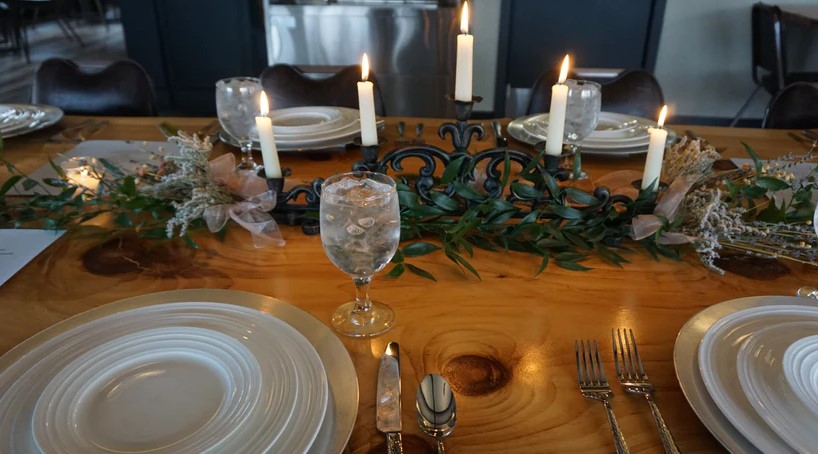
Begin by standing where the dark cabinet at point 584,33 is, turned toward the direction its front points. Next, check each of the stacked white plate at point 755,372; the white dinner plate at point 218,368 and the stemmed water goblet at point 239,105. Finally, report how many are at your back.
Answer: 0

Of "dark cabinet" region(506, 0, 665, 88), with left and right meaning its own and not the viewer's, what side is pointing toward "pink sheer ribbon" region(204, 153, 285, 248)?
front

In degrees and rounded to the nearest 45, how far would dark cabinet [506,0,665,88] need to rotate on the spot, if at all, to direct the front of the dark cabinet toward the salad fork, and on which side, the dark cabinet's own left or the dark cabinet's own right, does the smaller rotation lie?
0° — it already faces it

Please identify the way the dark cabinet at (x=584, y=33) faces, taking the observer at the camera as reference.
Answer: facing the viewer

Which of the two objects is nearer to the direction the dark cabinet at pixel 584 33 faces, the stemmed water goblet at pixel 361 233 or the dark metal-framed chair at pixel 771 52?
the stemmed water goblet

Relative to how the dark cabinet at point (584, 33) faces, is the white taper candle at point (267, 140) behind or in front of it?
in front

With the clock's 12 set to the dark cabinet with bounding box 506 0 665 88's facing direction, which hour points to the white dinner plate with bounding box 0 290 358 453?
The white dinner plate is roughly at 12 o'clock from the dark cabinet.

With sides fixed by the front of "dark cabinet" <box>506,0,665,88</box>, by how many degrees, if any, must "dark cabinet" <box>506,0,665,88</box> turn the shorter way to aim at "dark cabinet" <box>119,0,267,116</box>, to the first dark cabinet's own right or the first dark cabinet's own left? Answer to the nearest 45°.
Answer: approximately 90° to the first dark cabinet's own right

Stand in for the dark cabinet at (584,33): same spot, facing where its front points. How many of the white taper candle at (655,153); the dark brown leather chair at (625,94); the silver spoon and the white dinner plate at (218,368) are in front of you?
4

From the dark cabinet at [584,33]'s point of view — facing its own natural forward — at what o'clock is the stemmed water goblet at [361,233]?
The stemmed water goblet is roughly at 12 o'clock from the dark cabinet.

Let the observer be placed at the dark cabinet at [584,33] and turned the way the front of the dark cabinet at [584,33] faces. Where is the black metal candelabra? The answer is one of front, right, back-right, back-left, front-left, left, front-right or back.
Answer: front

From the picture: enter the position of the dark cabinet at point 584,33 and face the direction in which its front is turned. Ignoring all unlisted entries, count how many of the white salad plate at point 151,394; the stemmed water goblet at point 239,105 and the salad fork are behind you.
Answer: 0

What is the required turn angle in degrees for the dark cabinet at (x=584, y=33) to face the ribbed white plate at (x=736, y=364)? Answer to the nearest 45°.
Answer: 0° — it already faces it

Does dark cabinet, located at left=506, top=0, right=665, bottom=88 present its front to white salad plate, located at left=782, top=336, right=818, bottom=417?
yes

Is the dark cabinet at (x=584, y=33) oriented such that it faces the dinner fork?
yes

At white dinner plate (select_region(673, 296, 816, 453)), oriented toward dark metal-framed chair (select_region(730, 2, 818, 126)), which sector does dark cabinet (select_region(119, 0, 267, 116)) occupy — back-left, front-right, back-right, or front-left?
front-left

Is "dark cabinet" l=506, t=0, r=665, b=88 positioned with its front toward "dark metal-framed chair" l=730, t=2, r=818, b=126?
no

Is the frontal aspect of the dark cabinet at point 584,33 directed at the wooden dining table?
yes

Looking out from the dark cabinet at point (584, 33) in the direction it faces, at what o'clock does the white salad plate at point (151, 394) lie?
The white salad plate is roughly at 12 o'clock from the dark cabinet.

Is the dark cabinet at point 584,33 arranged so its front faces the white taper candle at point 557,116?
yes
